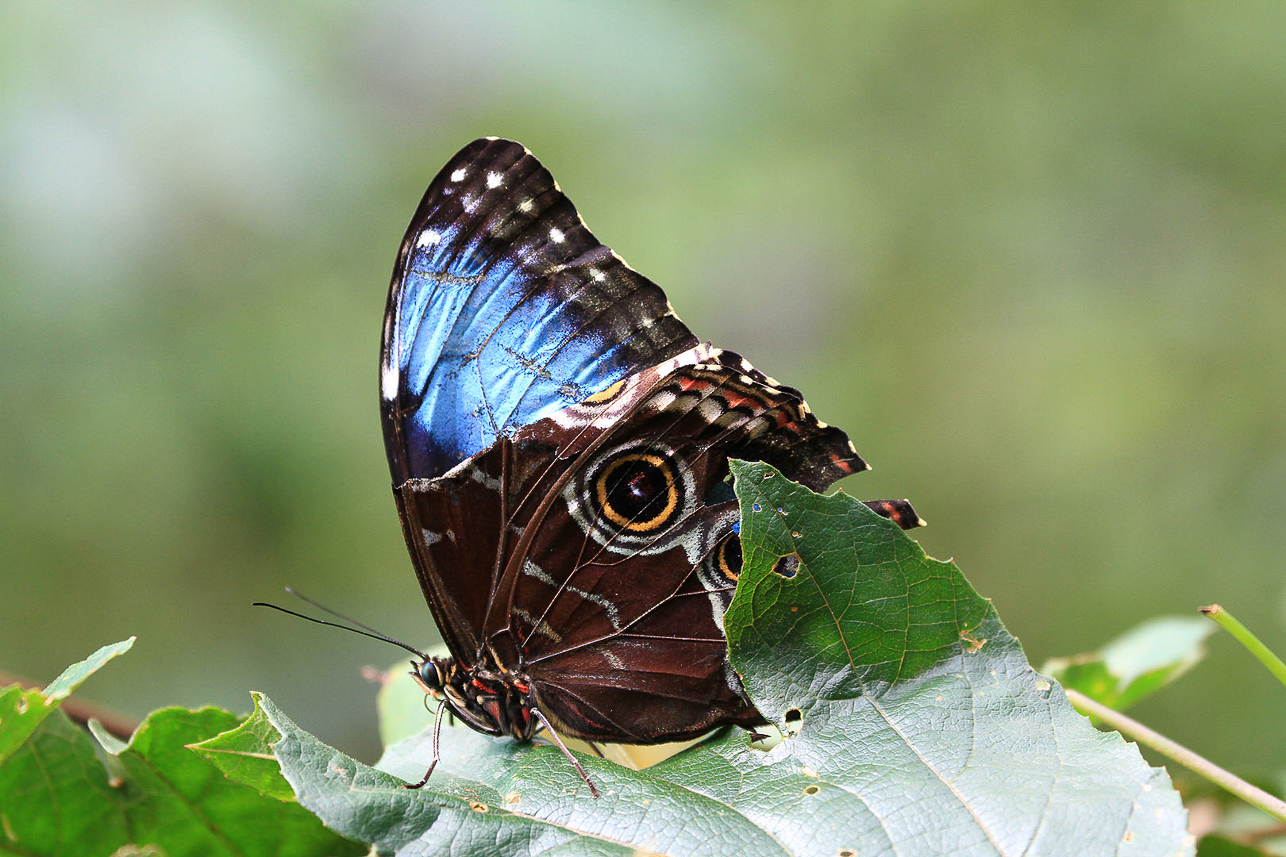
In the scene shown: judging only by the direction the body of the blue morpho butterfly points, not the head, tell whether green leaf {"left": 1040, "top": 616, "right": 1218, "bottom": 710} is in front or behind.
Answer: behind

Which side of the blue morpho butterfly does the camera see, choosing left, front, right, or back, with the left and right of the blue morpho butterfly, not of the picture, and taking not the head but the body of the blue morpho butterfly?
left

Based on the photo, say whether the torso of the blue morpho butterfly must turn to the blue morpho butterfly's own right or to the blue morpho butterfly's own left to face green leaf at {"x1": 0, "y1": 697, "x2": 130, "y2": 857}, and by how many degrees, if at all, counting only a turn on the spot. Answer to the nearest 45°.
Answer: approximately 45° to the blue morpho butterfly's own left

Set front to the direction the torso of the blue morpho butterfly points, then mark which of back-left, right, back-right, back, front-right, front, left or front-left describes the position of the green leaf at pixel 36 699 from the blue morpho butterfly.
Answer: front-left
